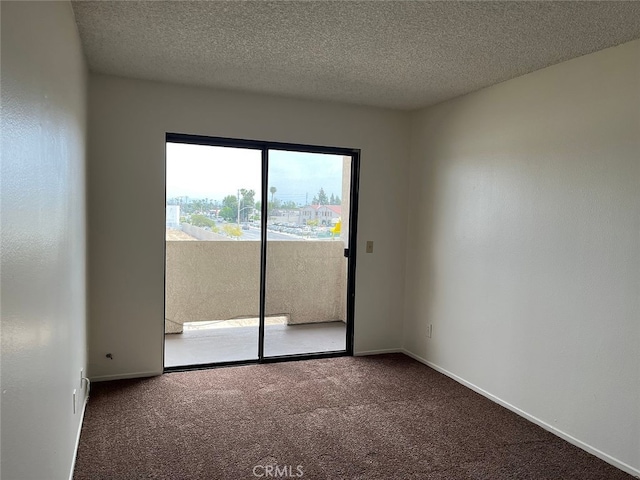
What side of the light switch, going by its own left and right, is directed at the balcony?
right

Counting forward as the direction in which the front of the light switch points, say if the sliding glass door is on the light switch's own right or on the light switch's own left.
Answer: on the light switch's own right

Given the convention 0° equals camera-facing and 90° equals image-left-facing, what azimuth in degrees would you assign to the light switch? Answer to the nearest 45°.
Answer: approximately 0°
